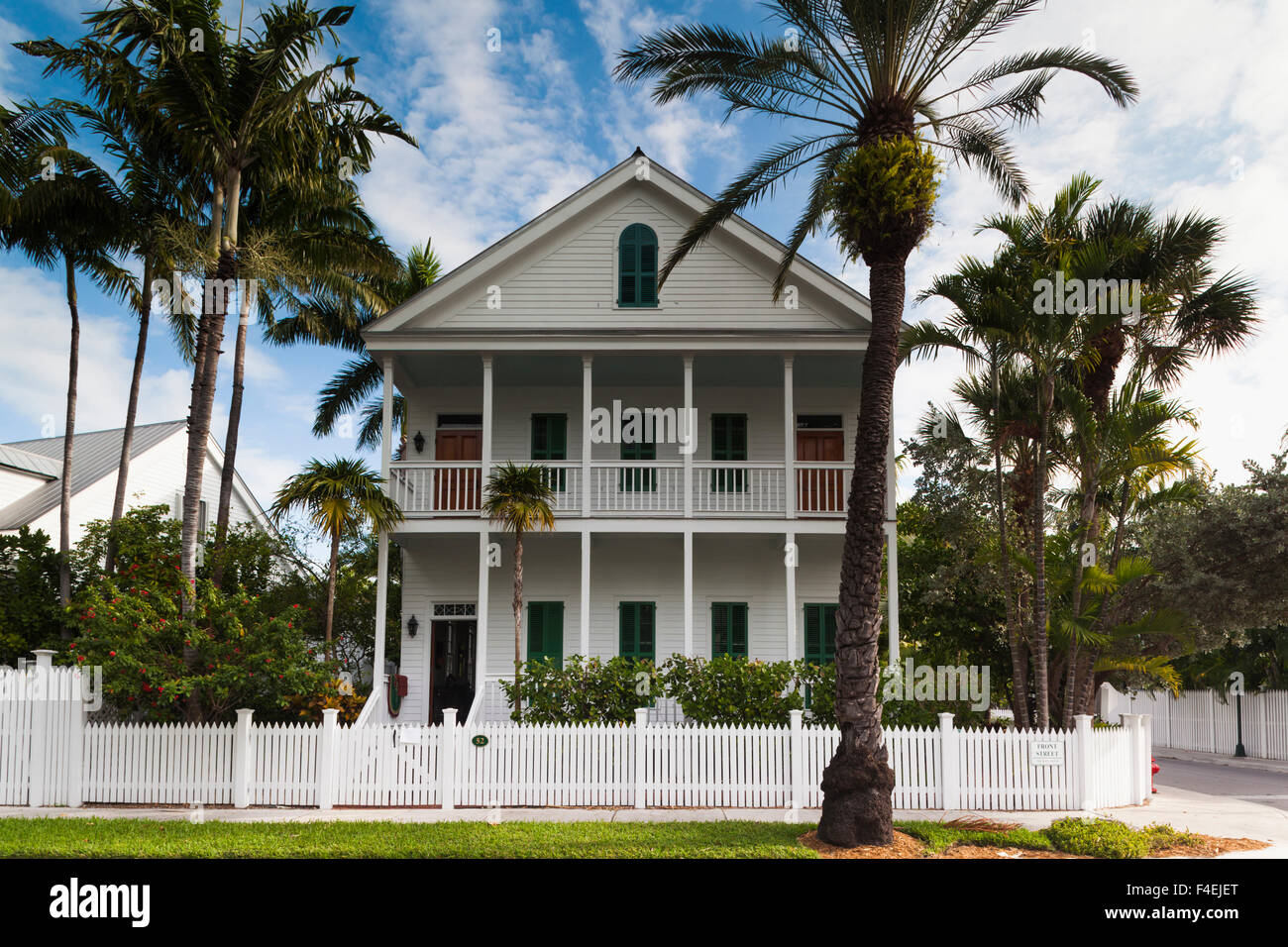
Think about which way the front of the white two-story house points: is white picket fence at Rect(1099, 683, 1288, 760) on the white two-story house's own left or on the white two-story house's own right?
on the white two-story house's own left

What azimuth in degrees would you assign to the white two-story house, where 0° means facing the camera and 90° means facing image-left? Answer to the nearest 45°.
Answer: approximately 0°

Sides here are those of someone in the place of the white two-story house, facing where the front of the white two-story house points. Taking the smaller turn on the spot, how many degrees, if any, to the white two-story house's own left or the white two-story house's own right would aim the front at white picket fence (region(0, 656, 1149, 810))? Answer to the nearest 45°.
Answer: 0° — it already faces it

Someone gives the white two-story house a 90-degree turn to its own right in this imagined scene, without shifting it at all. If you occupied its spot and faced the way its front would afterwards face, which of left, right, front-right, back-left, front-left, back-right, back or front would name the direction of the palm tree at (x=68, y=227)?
front

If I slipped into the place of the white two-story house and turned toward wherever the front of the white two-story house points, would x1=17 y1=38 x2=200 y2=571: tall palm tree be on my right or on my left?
on my right

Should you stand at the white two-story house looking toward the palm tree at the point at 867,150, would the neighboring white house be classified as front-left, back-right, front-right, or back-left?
back-right

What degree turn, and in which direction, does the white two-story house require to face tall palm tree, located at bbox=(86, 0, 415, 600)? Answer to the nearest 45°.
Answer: approximately 45° to its right
